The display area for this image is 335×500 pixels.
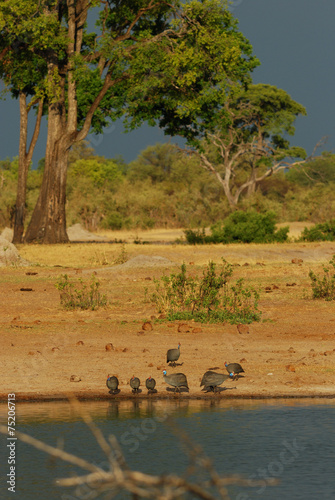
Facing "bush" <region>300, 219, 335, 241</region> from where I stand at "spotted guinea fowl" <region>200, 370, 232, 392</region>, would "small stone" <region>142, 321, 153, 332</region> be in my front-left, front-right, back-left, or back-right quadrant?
front-left

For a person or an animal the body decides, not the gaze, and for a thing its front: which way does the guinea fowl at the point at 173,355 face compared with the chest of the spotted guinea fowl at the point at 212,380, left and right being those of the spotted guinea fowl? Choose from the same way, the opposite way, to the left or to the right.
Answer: the same way

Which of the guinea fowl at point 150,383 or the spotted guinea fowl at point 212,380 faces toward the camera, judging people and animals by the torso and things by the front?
the guinea fowl

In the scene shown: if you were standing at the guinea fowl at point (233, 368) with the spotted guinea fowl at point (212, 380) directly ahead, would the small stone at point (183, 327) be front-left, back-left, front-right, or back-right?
back-right

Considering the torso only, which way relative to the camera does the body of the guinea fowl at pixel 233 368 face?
to the viewer's left

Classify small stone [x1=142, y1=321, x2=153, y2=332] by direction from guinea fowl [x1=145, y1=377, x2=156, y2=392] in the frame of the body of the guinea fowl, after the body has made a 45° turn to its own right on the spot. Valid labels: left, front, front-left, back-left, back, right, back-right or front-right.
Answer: back-right

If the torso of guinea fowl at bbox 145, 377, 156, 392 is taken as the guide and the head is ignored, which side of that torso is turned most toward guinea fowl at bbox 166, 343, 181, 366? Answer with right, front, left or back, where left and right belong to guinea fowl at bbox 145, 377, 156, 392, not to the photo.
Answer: back

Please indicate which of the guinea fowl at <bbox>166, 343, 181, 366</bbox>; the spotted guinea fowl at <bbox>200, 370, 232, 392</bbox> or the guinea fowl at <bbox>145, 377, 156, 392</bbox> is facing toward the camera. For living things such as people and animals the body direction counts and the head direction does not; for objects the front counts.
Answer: the guinea fowl at <bbox>145, 377, 156, 392</bbox>

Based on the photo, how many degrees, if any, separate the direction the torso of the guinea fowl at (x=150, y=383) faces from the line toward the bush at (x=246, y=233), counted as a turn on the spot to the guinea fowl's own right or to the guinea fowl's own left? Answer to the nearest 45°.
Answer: approximately 180°

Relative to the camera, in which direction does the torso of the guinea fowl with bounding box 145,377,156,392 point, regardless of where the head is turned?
toward the camera
